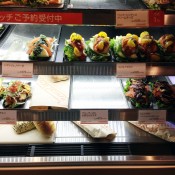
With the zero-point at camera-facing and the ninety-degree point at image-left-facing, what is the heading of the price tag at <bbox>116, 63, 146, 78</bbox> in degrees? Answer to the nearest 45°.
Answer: approximately 0°

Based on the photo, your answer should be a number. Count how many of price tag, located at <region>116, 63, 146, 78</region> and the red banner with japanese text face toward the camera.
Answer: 2

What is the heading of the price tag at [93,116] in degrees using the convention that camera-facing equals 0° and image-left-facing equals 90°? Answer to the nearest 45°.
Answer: approximately 0°
